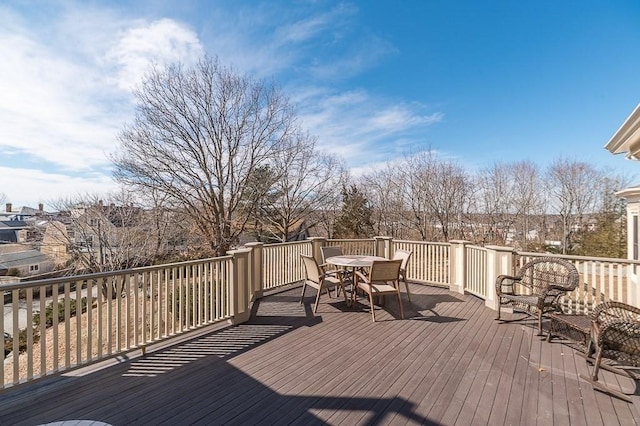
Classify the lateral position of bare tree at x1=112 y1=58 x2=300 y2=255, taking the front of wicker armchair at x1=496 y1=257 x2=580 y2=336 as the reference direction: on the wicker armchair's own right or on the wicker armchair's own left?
on the wicker armchair's own right

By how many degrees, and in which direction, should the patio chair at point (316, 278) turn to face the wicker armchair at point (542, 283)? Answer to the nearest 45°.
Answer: approximately 45° to its right

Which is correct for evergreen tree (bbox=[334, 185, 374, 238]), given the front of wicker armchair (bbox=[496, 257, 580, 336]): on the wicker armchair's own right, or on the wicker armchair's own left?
on the wicker armchair's own right

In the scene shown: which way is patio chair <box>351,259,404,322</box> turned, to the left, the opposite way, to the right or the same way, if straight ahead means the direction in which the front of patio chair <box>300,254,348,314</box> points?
to the left

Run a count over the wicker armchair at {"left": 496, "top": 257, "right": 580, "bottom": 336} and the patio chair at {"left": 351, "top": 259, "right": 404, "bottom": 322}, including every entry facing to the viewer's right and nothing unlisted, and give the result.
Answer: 0

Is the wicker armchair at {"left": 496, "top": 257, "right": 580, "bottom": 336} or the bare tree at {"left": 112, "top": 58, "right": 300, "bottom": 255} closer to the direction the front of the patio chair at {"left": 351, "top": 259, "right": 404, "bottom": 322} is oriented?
the bare tree

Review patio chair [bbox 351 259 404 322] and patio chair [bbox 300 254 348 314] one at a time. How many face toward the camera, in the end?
0

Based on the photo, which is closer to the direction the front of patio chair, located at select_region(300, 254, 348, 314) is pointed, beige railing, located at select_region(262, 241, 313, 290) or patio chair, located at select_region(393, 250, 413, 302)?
the patio chair

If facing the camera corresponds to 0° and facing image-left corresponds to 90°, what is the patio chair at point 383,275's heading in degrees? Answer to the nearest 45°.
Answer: approximately 135°

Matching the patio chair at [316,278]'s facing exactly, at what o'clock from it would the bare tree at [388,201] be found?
The bare tree is roughly at 11 o'clock from the patio chair.

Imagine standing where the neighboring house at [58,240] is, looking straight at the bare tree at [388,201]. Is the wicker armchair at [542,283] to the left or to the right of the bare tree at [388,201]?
right

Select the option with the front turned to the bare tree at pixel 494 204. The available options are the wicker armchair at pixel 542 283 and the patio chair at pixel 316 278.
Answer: the patio chair
